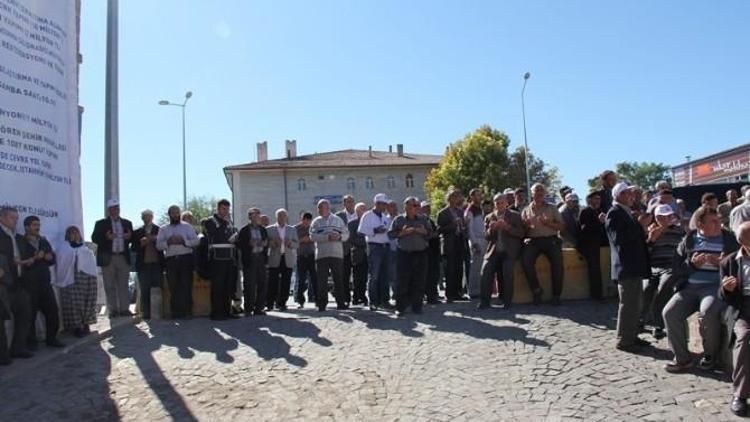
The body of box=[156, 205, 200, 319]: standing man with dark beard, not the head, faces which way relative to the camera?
toward the camera

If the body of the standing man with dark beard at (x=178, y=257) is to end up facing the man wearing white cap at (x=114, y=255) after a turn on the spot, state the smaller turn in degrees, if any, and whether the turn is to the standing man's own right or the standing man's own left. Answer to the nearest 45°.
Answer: approximately 135° to the standing man's own right

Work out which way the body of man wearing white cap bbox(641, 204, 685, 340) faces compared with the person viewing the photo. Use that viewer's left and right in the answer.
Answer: facing the viewer and to the left of the viewer

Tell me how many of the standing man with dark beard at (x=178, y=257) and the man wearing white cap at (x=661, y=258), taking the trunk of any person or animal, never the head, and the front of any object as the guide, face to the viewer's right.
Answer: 0

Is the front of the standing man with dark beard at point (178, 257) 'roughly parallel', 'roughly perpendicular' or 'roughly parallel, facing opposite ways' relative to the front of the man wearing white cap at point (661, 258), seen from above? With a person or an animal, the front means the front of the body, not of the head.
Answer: roughly perpendicular

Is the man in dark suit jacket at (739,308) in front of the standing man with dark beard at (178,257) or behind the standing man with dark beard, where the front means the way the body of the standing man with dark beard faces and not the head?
in front

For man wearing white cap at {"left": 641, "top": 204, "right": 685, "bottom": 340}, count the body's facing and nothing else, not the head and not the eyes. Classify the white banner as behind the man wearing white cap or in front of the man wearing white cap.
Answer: in front

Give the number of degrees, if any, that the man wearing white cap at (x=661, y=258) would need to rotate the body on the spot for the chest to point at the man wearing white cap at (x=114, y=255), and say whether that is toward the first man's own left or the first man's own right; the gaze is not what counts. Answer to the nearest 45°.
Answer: approximately 45° to the first man's own right

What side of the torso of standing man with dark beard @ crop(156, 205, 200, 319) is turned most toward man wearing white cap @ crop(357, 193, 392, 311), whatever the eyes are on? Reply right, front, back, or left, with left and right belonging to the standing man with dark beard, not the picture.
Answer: left
